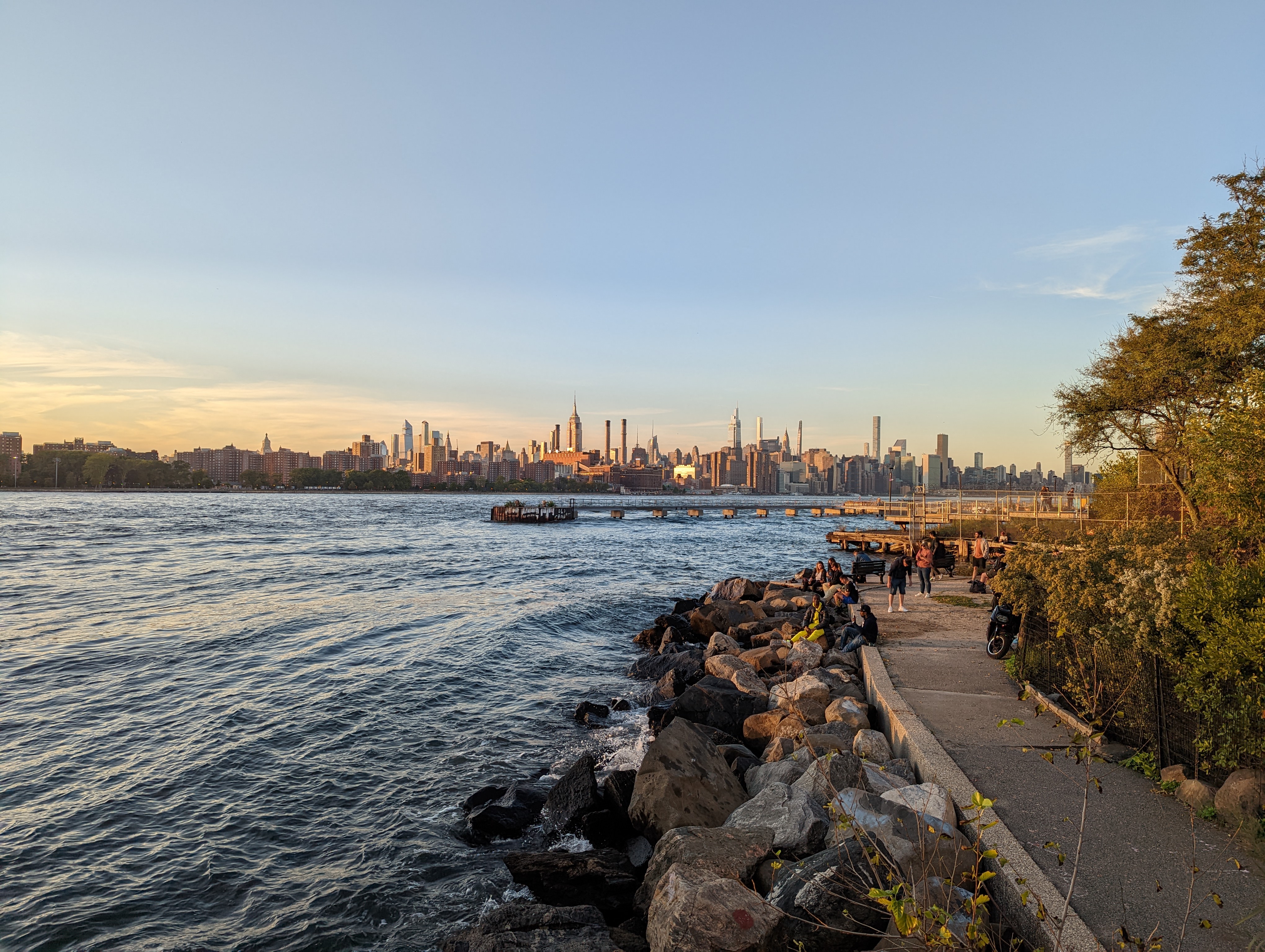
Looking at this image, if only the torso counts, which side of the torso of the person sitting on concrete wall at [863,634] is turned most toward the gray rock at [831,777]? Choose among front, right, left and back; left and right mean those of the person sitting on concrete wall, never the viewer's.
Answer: left

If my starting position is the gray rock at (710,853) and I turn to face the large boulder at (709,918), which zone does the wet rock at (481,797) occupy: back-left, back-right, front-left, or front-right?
back-right

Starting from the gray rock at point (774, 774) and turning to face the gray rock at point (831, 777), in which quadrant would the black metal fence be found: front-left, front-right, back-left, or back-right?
front-left

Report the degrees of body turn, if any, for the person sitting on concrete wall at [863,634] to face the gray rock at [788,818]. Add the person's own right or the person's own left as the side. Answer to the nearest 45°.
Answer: approximately 90° to the person's own left

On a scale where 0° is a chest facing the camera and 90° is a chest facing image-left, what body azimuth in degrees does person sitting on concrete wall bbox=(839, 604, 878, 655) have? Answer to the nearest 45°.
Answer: approximately 90°

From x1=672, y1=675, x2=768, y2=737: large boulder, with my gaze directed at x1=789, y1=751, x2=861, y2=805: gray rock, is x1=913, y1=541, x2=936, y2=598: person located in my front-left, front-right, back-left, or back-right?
back-left

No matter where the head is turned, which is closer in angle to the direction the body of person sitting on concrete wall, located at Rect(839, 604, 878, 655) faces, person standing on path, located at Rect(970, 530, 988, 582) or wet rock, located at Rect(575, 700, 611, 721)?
the wet rock

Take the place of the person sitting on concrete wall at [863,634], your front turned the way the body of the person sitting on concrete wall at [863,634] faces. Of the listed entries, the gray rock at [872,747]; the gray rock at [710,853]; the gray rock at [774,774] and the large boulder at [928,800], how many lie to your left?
4

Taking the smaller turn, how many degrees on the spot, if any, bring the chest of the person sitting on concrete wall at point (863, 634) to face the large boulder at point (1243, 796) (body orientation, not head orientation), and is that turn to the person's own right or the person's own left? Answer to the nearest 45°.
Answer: approximately 90° to the person's own left

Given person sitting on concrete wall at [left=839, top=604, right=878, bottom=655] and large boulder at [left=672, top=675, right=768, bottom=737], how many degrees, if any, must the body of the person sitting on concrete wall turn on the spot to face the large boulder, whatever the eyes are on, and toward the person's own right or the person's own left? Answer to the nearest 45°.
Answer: approximately 45° to the person's own left

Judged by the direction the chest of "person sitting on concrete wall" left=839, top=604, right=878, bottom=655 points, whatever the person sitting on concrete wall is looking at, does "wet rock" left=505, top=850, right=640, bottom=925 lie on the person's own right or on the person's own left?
on the person's own left

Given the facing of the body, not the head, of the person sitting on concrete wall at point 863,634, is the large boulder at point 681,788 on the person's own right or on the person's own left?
on the person's own left

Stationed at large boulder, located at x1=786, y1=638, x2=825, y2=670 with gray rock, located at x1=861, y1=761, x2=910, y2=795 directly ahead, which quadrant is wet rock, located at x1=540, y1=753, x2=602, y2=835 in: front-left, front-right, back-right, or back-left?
front-right

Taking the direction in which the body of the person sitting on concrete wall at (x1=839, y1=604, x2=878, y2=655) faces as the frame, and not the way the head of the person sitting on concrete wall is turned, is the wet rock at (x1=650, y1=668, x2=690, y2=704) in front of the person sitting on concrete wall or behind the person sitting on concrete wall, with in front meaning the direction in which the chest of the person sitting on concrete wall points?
in front

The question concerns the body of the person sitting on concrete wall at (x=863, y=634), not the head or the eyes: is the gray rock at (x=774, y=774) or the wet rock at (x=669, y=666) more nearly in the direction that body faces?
the wet rock

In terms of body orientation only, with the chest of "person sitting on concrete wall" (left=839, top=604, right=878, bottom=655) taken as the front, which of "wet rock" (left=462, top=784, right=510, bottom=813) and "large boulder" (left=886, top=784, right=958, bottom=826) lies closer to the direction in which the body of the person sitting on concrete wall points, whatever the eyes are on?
the wet rock
